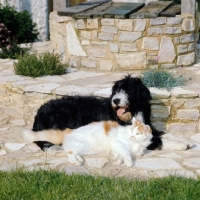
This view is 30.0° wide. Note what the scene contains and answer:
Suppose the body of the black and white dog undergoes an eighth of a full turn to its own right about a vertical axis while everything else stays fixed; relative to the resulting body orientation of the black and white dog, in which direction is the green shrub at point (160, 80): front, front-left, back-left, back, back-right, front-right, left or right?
left

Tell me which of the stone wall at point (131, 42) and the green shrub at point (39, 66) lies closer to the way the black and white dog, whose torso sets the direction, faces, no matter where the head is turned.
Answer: the stone wall

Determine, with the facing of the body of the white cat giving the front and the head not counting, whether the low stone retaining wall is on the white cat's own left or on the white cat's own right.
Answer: on the white cat's own left

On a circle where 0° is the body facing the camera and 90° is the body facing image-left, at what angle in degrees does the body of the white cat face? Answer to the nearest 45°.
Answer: approximately 270°

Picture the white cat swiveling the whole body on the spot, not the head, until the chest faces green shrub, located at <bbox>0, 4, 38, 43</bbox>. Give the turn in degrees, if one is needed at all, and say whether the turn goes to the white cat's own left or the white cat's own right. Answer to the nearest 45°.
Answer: approximately 90° to the white cat's own left

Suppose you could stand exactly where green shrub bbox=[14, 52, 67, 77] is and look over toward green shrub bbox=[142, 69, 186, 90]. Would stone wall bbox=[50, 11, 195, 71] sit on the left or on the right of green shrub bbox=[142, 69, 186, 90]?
left

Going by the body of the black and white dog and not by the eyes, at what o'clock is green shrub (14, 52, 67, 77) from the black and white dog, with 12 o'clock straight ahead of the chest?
The green shrub is roughly at 8 o'clock from the black and white dog.

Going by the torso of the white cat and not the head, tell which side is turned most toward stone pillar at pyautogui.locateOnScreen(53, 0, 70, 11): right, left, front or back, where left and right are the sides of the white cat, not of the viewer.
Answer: left

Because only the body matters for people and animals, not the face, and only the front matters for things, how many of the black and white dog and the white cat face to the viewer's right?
2

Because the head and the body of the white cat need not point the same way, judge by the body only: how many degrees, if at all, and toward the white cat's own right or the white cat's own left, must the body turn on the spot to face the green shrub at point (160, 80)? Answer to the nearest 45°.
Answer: approximately 45° to the white cat's own left

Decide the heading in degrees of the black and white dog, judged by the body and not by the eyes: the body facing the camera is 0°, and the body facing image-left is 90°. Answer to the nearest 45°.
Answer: approximately 270°
